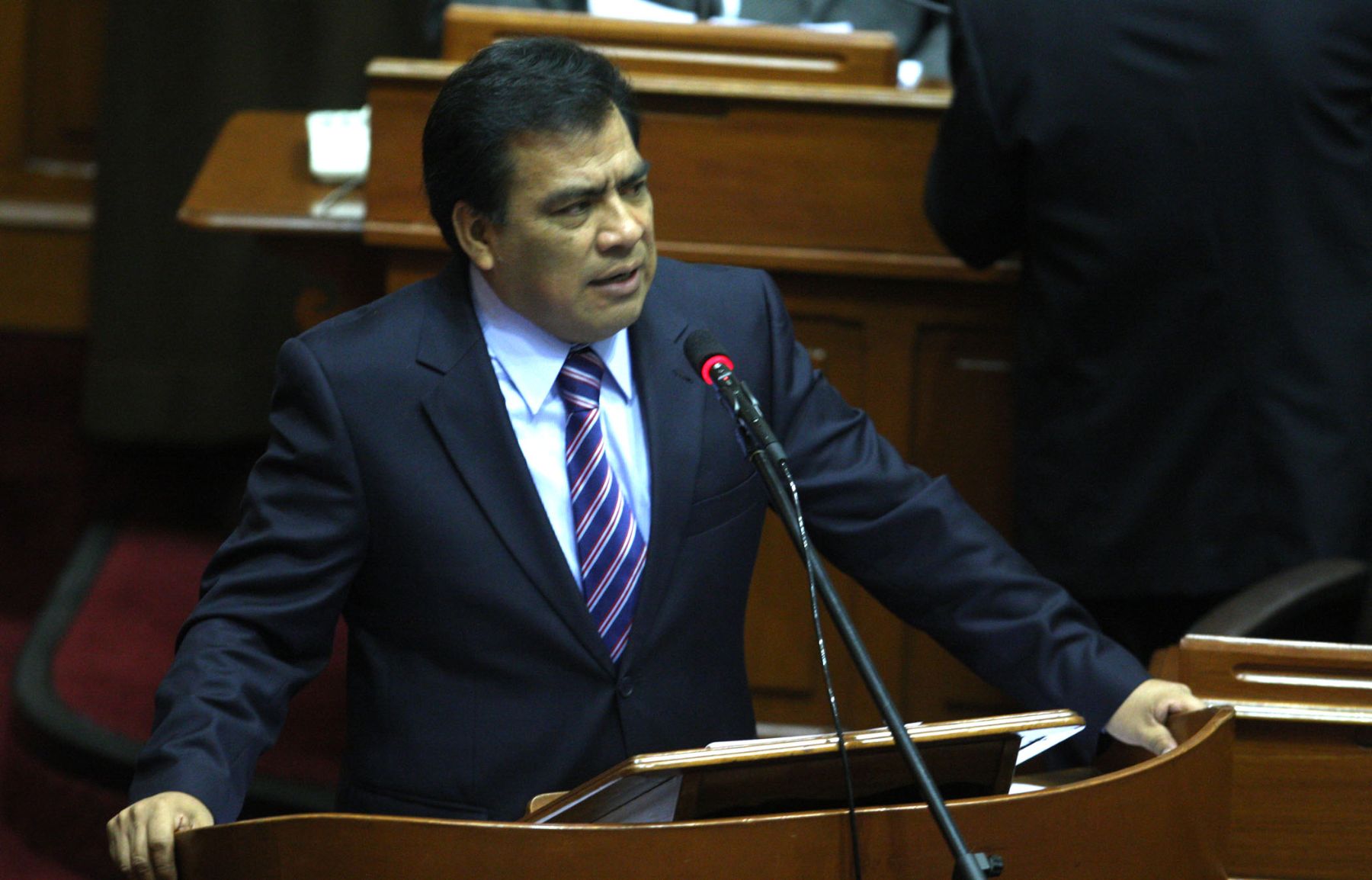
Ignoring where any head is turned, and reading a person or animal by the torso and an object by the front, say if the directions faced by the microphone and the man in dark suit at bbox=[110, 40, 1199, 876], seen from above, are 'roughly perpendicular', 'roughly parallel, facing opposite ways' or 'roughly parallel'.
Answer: roughly parallel, facing opposite ways

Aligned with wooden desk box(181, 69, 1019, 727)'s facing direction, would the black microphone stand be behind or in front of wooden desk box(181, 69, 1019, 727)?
in front

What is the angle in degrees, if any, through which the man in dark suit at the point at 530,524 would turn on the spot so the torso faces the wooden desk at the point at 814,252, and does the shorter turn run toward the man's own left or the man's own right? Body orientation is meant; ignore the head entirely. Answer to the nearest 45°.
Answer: approximately 135° to the man's own left

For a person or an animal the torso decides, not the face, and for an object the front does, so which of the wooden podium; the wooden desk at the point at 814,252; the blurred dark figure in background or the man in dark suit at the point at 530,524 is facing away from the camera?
the blurred dark figure in background

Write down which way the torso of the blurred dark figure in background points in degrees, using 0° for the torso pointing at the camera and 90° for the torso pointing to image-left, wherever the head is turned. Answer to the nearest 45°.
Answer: approximately 180°

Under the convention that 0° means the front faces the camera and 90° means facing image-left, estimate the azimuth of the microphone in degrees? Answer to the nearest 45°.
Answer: approximately 135°

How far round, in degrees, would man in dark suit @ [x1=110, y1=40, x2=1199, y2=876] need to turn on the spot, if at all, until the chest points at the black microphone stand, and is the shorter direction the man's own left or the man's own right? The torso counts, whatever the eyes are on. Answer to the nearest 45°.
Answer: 0° — they already face it

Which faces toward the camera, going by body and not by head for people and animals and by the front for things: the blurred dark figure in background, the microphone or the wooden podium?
the wooden podium

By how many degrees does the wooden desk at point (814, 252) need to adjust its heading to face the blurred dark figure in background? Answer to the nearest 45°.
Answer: approximately 45° to its left

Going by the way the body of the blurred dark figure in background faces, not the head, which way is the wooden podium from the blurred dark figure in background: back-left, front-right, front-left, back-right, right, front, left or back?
back

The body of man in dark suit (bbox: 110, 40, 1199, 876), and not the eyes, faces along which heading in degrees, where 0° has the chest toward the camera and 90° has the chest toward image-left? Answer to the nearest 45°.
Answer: approximately 315°

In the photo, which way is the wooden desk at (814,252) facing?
toward the camera

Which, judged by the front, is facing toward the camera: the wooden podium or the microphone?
the wooden podium
